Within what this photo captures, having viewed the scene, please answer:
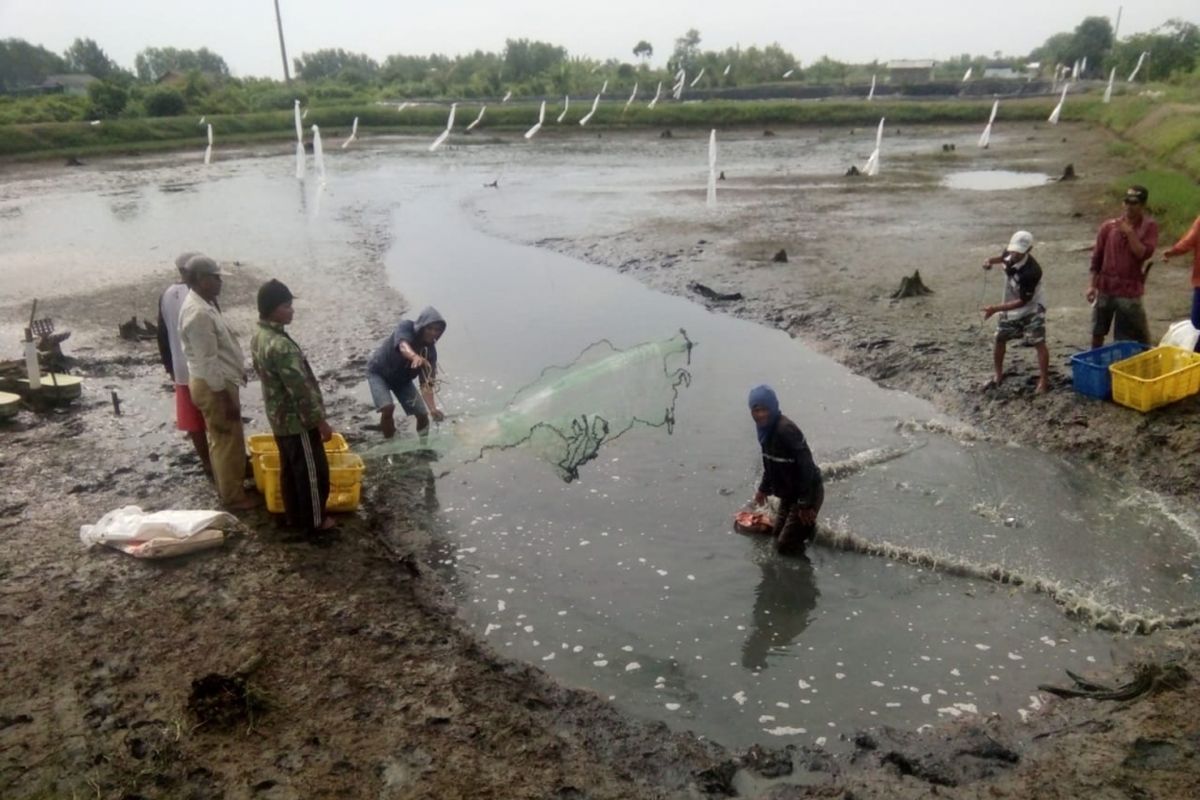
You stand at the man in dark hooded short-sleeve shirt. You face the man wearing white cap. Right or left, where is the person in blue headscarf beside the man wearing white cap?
right

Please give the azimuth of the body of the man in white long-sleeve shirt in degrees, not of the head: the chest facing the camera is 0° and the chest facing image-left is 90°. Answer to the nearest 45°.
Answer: approximately 270°

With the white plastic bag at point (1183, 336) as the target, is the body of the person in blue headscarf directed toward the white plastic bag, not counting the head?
no

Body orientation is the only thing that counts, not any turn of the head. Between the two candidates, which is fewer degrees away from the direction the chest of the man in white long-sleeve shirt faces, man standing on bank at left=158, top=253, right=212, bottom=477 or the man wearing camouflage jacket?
the man wearing camouflage jacket

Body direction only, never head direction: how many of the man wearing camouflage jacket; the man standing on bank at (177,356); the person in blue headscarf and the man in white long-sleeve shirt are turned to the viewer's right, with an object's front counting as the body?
3

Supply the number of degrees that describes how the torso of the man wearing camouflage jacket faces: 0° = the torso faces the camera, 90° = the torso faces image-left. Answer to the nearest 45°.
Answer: approximately 270°

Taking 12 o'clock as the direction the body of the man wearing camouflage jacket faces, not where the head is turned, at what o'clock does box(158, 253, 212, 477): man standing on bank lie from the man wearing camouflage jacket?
The man standing on bank is roughly at 8 o'clock from the man wearing camouflage jacket.

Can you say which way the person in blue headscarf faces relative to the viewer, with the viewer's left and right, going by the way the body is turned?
facing the viewer and to the left of the viewer

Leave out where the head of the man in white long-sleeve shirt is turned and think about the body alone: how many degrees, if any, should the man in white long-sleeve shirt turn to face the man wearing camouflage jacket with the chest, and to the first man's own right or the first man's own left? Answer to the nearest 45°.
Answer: approximately 45° to the first man's own right

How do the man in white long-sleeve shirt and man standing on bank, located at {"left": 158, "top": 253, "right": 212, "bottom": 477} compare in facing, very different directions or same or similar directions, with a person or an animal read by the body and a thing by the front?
same or similar directions

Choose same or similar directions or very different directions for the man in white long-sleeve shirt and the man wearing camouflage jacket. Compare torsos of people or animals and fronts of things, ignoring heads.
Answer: same or similar directions

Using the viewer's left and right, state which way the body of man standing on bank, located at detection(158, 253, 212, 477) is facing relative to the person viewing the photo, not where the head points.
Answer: facing to the right of the viewer

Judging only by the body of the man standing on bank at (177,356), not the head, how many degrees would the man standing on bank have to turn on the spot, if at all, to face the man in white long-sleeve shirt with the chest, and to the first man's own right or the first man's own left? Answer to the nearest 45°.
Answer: approximately 90° to the first man's own right

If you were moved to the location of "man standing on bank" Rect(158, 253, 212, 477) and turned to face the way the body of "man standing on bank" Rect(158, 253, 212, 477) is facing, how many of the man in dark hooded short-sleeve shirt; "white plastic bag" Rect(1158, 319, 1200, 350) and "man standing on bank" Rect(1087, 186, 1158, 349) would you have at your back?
0

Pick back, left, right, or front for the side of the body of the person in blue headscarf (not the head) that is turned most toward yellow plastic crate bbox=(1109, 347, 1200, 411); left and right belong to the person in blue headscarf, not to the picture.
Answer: back

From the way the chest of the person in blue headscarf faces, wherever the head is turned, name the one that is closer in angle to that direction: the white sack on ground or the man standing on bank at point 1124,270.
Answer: the white sack on ground

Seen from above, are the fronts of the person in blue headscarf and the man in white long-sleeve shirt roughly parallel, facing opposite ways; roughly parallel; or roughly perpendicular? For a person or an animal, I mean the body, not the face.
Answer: roughly parallel, facing opposite ways

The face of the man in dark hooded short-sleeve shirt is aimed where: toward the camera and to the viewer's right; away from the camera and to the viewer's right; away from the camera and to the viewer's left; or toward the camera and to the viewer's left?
toward the camera and to the viewer's right
